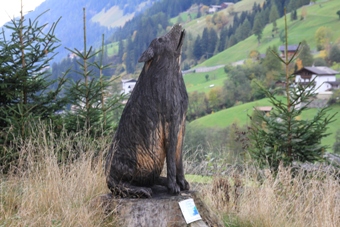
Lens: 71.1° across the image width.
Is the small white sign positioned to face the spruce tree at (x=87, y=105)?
no

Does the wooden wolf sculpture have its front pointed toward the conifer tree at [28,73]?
no

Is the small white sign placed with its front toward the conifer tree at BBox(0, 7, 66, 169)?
no

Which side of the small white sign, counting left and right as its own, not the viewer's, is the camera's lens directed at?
front

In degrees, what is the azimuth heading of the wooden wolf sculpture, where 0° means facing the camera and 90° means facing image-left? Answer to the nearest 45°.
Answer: approximately 270°

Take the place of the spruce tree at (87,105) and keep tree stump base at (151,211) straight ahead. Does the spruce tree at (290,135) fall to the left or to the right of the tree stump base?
left

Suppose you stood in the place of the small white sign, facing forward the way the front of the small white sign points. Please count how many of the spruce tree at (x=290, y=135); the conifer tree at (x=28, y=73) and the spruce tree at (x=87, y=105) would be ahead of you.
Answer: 0
